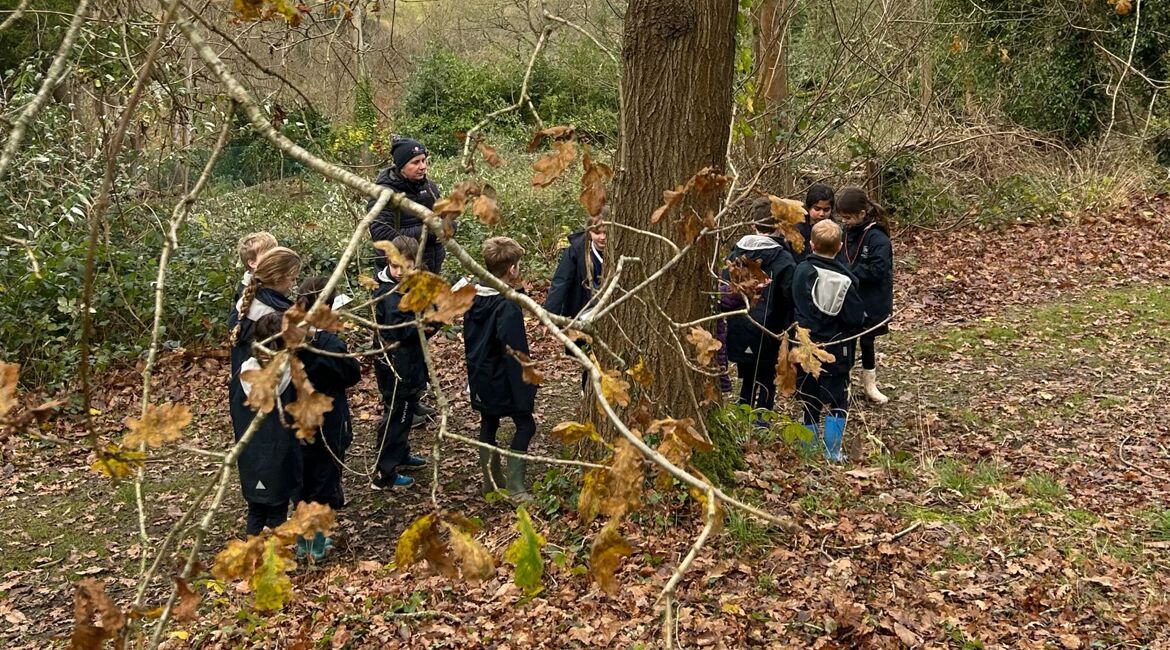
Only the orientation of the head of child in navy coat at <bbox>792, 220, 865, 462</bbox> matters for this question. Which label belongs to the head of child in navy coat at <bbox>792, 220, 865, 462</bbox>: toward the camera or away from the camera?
away from the camera

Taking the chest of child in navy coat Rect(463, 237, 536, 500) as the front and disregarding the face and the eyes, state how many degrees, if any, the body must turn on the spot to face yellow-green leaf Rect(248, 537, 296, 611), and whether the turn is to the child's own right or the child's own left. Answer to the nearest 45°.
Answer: approximately 135° to the child's own right

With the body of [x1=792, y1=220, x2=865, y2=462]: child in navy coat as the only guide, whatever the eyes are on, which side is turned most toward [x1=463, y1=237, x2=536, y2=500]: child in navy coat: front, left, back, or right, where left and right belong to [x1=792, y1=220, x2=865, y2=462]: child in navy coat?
left

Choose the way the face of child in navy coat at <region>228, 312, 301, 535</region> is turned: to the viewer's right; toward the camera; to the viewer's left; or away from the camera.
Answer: away from the camera

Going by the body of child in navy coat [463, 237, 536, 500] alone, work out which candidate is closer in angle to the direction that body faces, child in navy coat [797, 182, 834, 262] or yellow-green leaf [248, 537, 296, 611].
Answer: the child in navy coat

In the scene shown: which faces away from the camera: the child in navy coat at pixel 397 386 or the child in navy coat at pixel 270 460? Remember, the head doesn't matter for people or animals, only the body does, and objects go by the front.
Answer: the child in navy coat at pixel 270 460

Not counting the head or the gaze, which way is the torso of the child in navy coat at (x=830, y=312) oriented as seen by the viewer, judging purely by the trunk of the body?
away from the camera

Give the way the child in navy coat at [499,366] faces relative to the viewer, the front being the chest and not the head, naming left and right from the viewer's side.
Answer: facing away from the viewer and to the right of the viewer

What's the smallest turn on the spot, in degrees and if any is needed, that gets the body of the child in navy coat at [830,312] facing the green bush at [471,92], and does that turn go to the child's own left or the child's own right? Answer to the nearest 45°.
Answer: approximately 45° to the child's own left

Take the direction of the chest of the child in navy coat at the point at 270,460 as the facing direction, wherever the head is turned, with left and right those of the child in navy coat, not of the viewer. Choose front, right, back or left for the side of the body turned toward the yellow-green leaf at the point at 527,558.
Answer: back

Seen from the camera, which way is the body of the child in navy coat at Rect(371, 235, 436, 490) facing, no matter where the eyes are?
to the viewer's right

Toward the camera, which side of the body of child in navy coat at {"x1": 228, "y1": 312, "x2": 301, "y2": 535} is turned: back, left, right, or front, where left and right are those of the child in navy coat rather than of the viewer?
back

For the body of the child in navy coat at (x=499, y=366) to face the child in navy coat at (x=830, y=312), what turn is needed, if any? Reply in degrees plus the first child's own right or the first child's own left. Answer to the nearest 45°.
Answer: approximately 45° to the first child's own right

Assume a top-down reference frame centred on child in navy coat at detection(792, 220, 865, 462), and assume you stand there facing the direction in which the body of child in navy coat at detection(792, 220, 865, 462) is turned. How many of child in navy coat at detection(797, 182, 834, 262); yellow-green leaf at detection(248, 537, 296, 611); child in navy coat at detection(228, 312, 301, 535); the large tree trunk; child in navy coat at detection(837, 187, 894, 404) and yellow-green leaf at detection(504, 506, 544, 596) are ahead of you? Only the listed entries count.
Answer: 2
